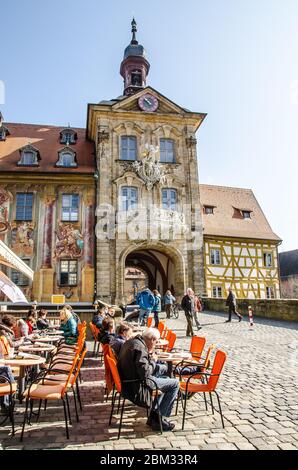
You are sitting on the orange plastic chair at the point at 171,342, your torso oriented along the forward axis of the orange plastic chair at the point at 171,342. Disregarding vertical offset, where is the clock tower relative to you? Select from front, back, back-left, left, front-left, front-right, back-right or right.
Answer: right

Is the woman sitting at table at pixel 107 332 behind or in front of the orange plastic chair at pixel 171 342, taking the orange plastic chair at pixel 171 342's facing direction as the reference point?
in front

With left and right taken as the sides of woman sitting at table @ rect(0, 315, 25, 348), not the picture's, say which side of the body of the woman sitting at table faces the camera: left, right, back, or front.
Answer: right

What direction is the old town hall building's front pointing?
toward the camera

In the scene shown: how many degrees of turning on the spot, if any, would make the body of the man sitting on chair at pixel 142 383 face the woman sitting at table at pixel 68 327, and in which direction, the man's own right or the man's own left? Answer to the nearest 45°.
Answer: approximately 135° to the man's own left

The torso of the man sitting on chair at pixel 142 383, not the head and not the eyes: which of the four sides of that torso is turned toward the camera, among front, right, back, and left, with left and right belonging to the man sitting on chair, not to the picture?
right

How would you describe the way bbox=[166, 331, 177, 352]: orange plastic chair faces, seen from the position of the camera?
facing to the left of the viewer

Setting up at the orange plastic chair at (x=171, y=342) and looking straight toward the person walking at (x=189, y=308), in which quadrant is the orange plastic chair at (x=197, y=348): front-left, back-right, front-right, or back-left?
back-right

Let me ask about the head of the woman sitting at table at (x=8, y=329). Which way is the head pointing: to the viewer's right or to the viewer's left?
to the viewer's right
